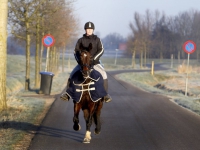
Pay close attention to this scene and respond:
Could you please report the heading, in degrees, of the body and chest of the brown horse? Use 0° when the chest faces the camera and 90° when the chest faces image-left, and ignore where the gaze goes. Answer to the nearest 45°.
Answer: approximately 0°
